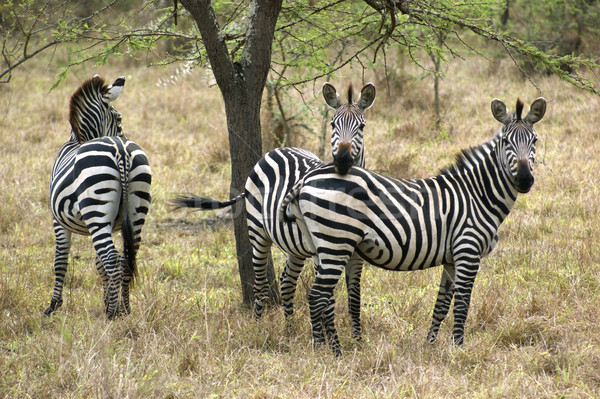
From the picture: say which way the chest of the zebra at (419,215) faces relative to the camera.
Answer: to the viewer's right

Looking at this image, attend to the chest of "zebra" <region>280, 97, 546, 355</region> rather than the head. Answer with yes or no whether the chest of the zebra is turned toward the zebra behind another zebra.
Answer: no

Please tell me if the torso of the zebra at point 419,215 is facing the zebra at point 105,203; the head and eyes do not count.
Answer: no
